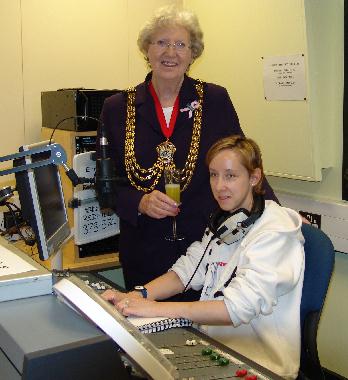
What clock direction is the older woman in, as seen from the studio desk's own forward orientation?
The older woman is roughly at 11 o'clock from the studio desk.

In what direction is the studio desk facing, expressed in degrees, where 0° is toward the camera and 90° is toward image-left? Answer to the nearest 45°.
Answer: approximately 225°

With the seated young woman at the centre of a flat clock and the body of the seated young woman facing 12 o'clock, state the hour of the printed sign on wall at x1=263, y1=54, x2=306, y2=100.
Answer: The printed sign on wall is roughly at 5 o'clock from the seated young woman.

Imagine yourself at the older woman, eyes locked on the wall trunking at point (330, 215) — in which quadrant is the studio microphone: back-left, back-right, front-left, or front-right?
back-right

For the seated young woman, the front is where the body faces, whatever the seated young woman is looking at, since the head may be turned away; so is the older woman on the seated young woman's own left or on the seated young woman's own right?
on the seated young woman's own right

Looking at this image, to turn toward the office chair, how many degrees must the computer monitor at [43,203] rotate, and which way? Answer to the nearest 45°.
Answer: approximately 45° to its left

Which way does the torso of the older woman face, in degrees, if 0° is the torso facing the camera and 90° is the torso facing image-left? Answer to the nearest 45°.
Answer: approximately 0°

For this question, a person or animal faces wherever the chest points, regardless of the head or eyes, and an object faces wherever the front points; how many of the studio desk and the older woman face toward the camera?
1

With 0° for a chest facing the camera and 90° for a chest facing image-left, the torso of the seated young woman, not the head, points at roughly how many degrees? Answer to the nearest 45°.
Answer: approximately 45°

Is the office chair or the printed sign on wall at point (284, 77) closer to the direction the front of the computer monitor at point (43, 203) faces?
the office chair
